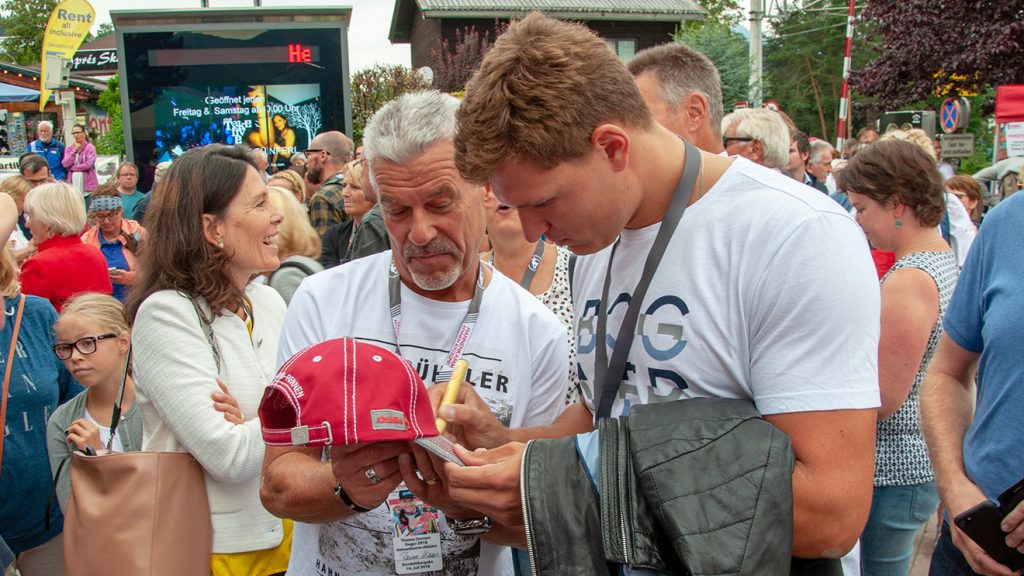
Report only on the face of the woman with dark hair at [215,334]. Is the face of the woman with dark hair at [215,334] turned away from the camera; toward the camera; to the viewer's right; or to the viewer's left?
to the viewer's right

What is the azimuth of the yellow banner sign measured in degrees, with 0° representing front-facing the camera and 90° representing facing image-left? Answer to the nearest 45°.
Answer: approximately 0°

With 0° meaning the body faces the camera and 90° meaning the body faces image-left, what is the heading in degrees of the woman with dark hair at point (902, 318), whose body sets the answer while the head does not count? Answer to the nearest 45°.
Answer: approximately 90°

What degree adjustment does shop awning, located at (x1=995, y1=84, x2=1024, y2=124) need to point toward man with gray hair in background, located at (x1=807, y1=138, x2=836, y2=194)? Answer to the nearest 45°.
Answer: approximately 45° to its right

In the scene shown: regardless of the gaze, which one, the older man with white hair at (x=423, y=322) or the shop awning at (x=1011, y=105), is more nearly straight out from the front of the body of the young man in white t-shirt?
the older man with white hair

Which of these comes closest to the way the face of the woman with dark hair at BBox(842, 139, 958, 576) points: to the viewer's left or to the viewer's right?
to the viewer's left

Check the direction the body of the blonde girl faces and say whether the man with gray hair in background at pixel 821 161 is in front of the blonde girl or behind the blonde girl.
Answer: behind

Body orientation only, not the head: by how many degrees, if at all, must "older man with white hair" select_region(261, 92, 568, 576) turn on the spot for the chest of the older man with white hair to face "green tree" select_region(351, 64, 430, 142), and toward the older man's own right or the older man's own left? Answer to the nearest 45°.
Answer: approximately 180°

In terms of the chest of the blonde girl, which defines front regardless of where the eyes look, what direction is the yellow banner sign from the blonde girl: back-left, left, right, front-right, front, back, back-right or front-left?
back-right

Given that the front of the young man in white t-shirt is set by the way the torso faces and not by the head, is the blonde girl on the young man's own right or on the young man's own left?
on the young man's own right

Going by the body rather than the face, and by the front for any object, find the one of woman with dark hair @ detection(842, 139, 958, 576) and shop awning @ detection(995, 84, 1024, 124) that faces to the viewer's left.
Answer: the woman with dark hair

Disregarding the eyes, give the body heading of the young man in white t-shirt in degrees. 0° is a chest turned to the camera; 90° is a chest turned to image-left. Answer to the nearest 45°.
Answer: approximately 45°
